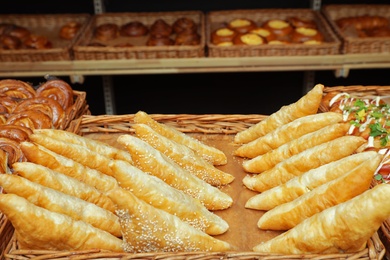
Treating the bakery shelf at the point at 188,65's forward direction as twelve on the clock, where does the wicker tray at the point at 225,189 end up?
The wicker tray is roughly at 12 o'clock from the bakery shelf.

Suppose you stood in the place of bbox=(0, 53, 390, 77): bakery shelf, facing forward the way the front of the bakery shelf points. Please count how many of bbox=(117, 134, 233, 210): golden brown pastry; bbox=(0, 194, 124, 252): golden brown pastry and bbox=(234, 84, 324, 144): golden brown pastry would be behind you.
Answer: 0

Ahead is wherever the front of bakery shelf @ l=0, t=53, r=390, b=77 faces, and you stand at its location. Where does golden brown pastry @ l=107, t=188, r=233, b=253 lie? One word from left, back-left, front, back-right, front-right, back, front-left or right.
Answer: front

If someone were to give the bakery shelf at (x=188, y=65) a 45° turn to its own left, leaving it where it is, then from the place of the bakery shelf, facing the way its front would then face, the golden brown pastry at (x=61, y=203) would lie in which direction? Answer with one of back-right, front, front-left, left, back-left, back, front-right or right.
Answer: front-right

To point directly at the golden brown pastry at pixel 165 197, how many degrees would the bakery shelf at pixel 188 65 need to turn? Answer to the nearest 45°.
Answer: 0° — it already faces it

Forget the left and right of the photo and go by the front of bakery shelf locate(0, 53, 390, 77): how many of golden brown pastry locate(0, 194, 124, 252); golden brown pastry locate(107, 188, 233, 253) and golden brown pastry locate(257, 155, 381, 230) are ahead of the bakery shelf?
3

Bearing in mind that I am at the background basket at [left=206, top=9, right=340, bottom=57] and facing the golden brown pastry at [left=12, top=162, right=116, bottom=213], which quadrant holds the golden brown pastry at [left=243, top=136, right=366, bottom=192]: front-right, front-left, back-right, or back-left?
front-left

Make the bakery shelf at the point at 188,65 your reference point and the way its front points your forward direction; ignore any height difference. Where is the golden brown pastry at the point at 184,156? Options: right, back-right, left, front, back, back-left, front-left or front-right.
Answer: front

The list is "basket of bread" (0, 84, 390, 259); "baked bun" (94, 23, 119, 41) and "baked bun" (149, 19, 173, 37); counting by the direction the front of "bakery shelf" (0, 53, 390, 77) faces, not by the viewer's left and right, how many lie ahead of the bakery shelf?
1

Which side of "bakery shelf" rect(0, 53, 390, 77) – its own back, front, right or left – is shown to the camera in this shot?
front

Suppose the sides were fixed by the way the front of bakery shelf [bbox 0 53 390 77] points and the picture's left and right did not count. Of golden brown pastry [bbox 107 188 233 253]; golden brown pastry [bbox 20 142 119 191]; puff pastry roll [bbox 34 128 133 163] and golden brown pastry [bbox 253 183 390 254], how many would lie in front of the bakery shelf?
4

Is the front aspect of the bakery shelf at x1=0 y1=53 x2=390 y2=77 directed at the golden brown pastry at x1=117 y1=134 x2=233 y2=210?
yes

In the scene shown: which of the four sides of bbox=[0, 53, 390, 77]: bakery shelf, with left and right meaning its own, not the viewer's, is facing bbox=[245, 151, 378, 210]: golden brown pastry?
front
